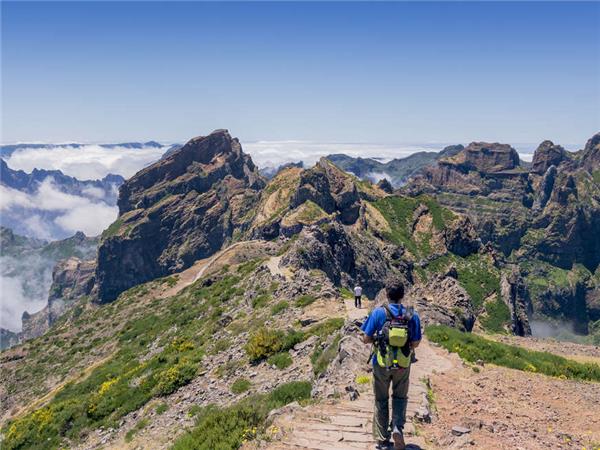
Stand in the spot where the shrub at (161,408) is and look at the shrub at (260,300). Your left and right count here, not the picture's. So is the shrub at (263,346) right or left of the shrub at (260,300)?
right

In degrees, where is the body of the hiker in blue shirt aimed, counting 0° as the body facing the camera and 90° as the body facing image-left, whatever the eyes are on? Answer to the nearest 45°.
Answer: approximately 180°

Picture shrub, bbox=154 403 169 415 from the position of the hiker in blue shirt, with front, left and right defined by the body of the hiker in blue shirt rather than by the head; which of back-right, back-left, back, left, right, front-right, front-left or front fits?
front-left

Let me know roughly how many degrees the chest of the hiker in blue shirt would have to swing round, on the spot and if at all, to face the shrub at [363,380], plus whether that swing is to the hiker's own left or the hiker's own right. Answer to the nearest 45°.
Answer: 0° — they already face it

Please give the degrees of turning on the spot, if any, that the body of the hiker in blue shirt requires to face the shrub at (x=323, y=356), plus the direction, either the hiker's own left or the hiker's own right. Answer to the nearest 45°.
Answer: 0° — they already face it
